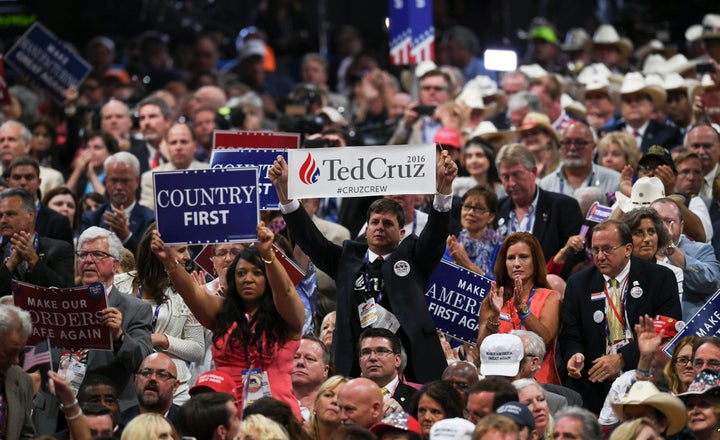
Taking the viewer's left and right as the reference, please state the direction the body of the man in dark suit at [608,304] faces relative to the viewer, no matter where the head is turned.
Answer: facing the viewer and to the left of the viewer

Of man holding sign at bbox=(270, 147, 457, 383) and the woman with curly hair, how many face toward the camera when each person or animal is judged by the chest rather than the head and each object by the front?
2

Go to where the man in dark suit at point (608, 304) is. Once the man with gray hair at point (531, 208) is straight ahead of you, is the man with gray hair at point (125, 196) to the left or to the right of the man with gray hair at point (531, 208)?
left

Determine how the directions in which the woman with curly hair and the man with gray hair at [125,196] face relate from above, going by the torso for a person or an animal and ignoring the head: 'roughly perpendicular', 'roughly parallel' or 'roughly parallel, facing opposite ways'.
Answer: roughly parallel

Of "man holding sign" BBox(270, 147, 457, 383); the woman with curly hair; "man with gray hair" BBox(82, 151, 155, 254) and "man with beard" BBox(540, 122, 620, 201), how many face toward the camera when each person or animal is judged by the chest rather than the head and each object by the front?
4

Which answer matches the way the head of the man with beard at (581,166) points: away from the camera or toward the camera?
toward the camera

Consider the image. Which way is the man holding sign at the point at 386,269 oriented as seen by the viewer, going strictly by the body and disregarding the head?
toward the camera

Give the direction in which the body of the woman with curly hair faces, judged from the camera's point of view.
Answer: toward the camera

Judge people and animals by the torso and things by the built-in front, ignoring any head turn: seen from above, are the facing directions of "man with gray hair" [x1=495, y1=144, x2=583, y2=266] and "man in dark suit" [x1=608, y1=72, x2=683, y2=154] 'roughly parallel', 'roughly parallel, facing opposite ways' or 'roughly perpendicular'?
roughly parallel

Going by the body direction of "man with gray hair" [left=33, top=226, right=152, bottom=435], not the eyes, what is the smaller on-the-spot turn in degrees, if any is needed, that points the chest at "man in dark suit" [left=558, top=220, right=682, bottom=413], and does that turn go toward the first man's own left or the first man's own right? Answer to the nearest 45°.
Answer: approximately 135° to the first man's own left

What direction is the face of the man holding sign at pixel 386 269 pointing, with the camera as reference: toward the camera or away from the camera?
toward the camera
